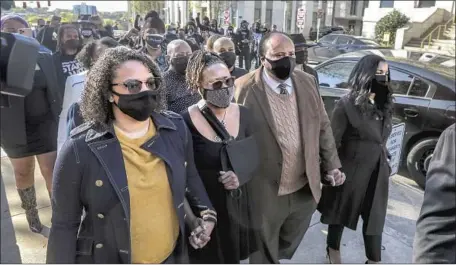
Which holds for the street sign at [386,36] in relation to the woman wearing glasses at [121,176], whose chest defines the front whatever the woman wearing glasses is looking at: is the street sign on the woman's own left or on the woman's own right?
on the woman's own left

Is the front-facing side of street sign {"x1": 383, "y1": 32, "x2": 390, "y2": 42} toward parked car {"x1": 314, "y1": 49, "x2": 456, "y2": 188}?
yes

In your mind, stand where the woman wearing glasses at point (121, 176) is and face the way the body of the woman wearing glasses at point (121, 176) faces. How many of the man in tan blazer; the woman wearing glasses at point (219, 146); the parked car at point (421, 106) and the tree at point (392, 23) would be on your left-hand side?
4

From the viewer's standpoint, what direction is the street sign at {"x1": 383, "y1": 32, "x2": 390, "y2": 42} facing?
toward the camera

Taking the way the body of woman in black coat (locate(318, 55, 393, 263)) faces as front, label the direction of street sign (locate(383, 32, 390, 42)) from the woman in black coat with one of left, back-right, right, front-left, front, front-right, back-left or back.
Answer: back-left

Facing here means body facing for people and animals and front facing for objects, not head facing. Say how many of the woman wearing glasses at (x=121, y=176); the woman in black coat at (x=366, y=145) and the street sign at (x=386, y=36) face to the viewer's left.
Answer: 0

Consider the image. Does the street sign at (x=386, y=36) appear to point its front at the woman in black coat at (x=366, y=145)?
yes

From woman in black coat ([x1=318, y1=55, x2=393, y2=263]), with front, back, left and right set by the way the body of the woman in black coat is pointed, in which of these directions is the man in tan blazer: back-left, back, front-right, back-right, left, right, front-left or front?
right

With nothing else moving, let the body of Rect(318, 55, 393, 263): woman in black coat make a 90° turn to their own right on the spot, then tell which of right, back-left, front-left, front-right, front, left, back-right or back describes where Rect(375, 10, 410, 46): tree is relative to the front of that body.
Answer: back-right

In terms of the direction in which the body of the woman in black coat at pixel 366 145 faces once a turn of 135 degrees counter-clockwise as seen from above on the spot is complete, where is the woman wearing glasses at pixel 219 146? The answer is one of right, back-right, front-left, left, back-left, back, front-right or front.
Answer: back-left

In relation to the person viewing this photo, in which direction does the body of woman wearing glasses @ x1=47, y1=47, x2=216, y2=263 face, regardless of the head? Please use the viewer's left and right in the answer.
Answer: facing the viewer and to the right of the viewer
